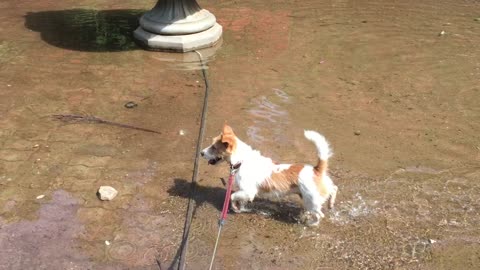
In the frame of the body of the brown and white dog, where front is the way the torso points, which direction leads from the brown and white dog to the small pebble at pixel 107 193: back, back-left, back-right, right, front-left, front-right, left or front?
front

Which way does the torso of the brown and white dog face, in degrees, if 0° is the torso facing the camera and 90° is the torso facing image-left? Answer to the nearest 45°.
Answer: approximately 90°

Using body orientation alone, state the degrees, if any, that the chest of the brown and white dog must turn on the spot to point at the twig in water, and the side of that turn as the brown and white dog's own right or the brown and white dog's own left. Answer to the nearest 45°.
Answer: approximately 45° to the brown and white dog's own right

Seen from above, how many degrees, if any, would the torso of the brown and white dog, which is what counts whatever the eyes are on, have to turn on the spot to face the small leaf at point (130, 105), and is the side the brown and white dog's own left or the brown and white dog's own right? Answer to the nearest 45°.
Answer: approximately 45° to the brown and white dog's own right
